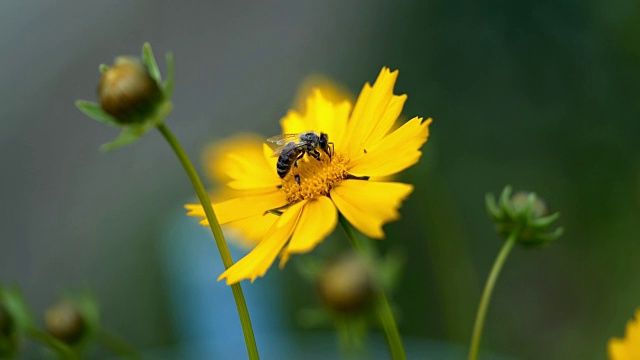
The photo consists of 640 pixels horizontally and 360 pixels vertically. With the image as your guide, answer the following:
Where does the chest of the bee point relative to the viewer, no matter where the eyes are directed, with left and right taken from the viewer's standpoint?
facing to the right of the viewer
